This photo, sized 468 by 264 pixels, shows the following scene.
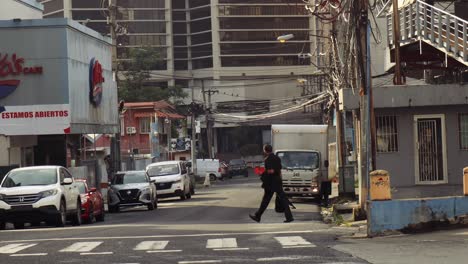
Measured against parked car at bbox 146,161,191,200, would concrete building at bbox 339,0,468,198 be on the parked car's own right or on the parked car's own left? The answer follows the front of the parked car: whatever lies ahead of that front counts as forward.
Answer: on the parked car's own left

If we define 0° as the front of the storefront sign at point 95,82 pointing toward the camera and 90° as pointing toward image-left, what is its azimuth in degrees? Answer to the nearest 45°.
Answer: approximately 315°

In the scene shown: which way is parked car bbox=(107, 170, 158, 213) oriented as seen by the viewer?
toward the camera

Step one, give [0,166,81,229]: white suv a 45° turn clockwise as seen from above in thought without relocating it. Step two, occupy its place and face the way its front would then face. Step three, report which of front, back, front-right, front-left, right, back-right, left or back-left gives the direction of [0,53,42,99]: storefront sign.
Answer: right

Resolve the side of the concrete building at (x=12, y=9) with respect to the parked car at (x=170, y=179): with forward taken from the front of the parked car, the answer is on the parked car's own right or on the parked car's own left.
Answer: on the parked car's own right

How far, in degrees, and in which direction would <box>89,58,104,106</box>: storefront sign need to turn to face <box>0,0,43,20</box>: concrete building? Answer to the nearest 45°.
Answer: approximately 180°

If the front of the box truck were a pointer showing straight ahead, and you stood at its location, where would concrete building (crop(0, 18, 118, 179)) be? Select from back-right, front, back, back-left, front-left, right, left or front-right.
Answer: right

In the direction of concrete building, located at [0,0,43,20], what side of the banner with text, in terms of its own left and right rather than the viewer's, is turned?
back

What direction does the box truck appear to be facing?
toward the camera

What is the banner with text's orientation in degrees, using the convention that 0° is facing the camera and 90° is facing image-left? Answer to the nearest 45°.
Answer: approximately 0°

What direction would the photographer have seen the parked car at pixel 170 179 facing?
facing the viewer and to the left of the viewer
